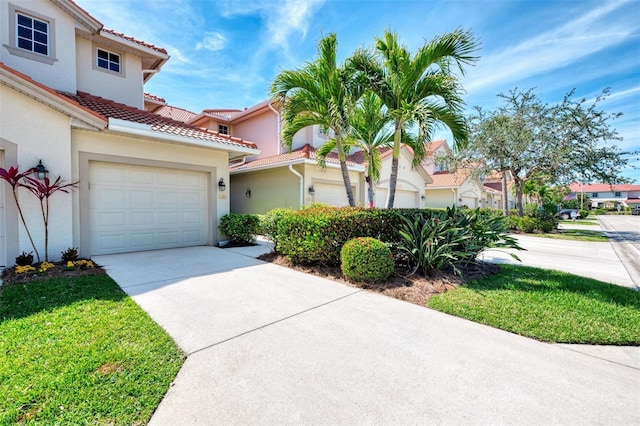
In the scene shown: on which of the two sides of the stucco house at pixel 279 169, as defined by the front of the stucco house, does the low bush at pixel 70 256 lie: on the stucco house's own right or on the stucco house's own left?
on the stucco house's own right

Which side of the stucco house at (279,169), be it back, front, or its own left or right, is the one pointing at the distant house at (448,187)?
left

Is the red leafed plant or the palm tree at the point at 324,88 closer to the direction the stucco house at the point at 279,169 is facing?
the palm tree

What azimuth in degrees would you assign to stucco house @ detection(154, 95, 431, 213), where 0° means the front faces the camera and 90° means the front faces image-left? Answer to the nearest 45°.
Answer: approximately 315°

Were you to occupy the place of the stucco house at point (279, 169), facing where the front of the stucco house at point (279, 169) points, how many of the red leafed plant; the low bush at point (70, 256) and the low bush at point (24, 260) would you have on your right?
3

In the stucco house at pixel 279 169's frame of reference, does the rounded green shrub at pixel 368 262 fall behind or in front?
in front

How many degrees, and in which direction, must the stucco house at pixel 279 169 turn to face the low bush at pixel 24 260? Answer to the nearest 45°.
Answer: approximately 90° to its right

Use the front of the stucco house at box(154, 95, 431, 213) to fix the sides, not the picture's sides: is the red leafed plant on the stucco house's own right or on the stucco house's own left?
on the stucco house's own right

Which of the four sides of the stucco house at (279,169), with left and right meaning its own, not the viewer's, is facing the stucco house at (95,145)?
right

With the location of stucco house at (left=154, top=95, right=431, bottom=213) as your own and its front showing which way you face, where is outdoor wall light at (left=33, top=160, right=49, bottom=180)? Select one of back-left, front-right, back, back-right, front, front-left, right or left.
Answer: right

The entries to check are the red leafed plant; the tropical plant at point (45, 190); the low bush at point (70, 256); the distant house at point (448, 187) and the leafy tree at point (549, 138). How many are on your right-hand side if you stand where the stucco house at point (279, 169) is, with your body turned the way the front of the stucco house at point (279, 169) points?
3

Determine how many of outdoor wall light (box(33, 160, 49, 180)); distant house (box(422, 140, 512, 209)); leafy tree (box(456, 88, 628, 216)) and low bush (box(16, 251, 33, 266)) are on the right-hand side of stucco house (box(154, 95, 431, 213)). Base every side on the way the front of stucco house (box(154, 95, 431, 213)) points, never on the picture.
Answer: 2

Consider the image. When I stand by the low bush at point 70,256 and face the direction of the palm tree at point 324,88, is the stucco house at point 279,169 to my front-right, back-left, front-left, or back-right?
front-left

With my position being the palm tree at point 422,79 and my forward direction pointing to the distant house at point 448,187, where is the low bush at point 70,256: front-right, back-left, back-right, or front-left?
back-left

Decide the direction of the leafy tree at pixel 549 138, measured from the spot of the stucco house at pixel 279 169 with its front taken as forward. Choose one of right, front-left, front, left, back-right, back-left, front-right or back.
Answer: front-left

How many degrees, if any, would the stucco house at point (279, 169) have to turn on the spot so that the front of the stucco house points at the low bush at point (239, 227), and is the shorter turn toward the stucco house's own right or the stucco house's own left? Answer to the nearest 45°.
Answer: approximately 45° to the stucco house's own right
